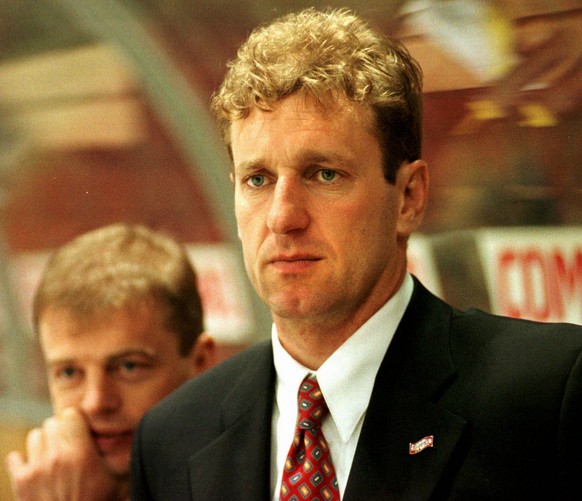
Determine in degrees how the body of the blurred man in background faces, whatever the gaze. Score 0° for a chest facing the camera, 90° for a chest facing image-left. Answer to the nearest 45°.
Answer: approximately 45°

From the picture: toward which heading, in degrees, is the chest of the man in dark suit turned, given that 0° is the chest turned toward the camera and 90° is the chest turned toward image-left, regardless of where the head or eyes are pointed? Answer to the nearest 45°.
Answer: approximately 45°

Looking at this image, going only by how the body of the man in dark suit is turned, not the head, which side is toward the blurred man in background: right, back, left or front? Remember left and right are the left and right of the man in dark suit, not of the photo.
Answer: right

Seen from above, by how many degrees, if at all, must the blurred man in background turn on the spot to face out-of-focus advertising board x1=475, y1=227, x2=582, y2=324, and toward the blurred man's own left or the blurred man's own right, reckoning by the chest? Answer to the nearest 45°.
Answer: approximately 135° to the blurred man's own left

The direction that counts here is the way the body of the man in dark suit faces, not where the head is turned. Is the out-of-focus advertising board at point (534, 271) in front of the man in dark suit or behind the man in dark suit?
behind
